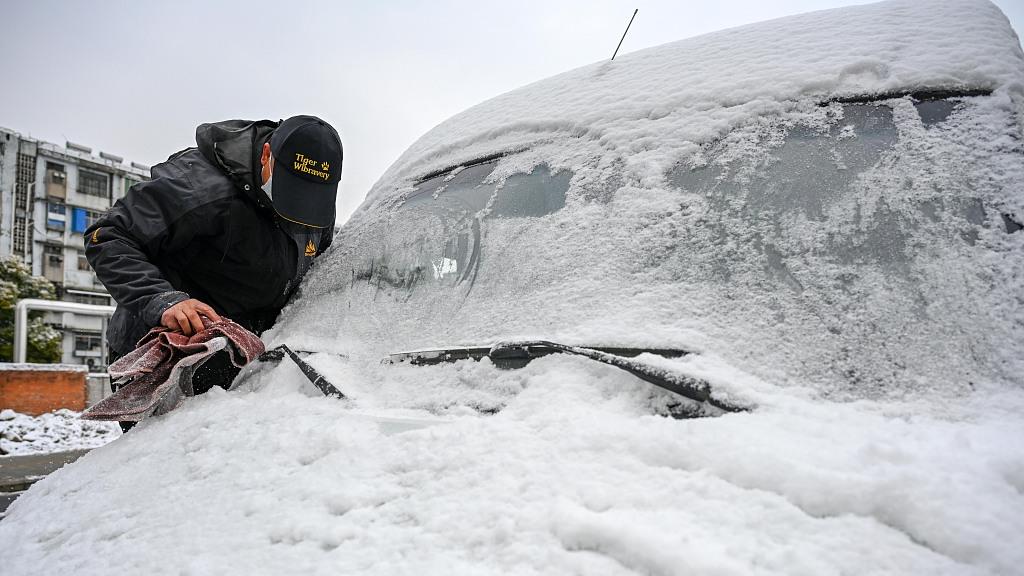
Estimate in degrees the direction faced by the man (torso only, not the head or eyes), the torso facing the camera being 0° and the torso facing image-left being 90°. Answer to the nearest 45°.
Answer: approximately 315°

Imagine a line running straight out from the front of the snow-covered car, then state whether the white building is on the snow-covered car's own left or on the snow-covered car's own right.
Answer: on the snow-covered car's own right

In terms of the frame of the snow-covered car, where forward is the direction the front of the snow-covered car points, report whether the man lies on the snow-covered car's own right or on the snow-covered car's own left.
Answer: on the snow-covered car's own right

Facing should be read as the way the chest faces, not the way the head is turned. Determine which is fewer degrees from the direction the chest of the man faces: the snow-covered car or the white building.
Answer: the snow-covered car

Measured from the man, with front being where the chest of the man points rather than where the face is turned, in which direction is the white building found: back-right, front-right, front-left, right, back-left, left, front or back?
back-left
